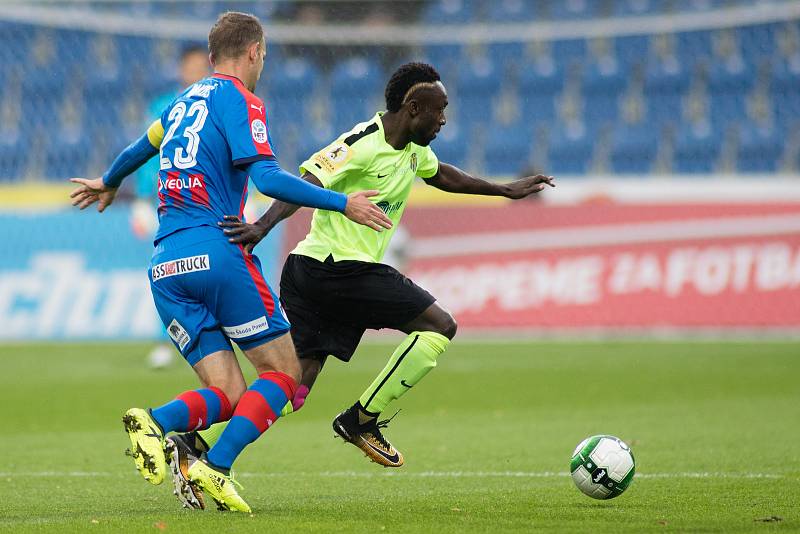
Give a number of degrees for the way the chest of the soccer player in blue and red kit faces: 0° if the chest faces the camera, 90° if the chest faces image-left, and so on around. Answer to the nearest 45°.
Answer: approximately 225°

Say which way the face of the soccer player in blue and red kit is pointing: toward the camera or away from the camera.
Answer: away from the camera

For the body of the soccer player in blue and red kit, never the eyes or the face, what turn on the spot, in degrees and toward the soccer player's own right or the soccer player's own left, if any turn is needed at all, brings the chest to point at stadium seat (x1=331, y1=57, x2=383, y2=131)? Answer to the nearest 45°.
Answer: approximately 45° to the soccer player's own left

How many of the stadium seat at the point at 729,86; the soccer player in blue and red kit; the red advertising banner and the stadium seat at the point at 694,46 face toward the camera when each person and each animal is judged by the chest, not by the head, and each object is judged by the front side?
3

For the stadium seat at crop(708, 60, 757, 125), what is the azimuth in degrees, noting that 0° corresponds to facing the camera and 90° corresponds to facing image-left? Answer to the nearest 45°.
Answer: approximately 0°

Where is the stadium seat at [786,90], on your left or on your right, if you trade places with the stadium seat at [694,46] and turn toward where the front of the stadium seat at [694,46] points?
on your left

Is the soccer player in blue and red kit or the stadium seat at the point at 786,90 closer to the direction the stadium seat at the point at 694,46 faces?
the soccer player in blue and red kit

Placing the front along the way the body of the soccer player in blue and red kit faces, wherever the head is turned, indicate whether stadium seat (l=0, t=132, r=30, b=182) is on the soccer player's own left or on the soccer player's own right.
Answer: on the soccer player's own left

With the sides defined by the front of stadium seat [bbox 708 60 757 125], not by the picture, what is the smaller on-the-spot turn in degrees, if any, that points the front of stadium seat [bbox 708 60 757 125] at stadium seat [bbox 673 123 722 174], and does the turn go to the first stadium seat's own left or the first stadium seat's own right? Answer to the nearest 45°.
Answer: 0° — it already faces it
